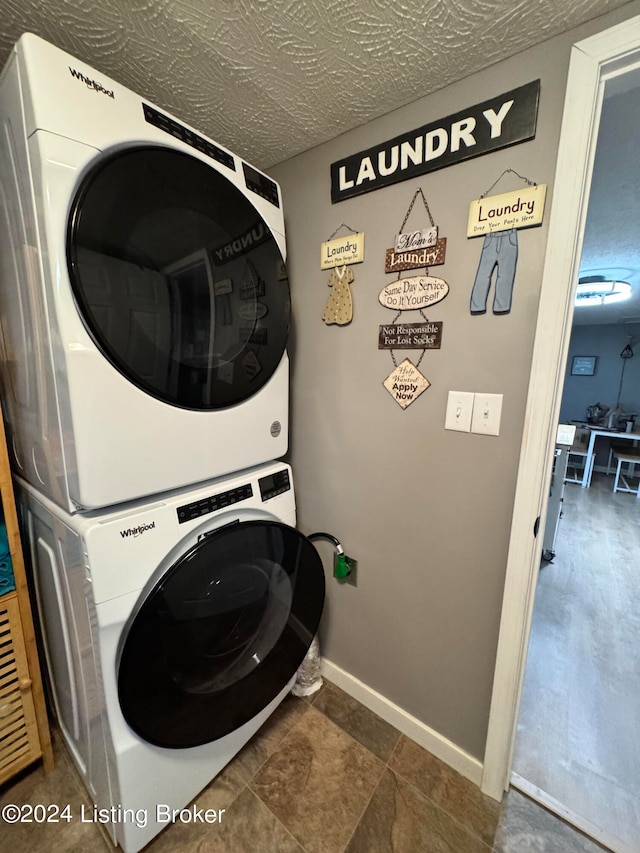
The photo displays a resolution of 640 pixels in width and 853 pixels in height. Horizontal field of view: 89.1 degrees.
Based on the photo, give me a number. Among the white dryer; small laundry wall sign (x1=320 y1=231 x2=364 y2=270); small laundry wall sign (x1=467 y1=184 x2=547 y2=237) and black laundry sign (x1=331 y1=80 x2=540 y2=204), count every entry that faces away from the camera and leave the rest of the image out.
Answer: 0

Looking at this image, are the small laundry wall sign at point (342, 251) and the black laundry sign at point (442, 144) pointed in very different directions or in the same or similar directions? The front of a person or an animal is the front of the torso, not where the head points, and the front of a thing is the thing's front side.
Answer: same or similar directions

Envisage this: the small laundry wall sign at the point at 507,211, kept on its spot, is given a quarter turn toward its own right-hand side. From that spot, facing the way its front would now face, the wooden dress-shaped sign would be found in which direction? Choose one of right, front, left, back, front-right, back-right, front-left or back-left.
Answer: front-left

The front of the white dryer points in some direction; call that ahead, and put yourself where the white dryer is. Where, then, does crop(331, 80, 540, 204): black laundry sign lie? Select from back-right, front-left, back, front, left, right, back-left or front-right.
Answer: front-left

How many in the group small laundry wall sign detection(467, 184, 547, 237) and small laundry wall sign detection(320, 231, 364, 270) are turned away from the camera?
0

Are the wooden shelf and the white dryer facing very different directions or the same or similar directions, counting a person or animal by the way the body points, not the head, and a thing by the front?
same or similar directions

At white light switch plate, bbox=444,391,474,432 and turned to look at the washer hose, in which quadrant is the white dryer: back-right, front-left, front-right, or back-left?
front-left

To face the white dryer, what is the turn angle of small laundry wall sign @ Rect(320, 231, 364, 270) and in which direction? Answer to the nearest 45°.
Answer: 0° — it already faces it

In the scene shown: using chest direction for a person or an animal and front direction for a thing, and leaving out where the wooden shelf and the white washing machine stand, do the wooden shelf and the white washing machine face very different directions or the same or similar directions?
same or similar directions

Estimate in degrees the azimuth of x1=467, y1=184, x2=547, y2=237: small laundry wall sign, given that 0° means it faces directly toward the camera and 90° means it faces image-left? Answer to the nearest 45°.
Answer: approximately 45°

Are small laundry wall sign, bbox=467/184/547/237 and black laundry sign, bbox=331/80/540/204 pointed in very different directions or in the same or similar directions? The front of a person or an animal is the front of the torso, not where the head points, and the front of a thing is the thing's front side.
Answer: same or similar directions
